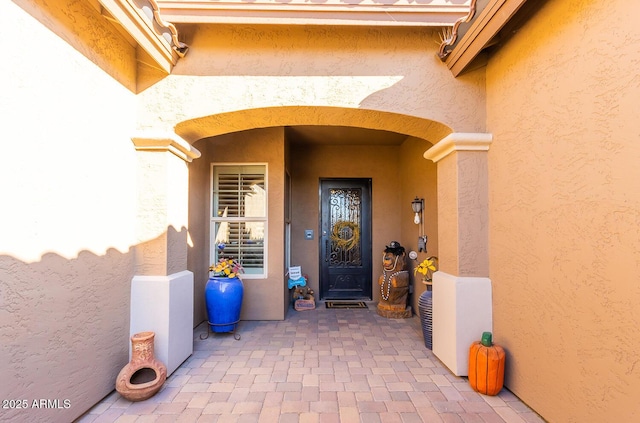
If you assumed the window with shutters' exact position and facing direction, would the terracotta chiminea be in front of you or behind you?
in front

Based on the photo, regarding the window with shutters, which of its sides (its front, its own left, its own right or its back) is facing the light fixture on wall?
left

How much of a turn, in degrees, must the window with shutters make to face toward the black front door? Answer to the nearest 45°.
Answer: approximately 90° to its left

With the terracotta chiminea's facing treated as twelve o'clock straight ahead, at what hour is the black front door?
The black front door is roughly at 8 o'clock from the terracotta chiminea.

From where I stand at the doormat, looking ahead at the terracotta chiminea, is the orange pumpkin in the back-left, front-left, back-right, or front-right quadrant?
front-left

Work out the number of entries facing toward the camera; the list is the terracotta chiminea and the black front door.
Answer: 2

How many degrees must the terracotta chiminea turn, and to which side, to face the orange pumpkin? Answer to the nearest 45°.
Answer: approximately 45° to its left

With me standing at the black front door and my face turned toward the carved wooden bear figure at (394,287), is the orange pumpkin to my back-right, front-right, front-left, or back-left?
front-right

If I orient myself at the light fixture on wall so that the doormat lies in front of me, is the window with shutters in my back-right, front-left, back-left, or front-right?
front-left

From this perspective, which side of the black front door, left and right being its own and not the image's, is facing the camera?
front

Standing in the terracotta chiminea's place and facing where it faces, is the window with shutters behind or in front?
behind

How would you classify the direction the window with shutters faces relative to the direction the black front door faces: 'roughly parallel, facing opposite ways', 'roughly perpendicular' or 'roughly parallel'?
roughly parallel

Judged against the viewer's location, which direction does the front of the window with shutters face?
facing the viewer
